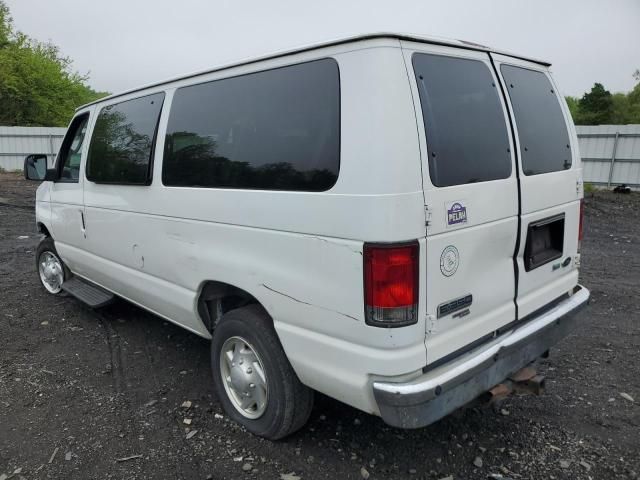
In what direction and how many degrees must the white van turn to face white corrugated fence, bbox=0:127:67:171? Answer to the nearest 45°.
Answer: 0° — it already faces it

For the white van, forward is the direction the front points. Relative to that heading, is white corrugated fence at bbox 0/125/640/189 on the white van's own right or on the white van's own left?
on the white van's own right

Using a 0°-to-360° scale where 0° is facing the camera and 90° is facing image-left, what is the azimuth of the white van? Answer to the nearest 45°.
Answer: approximately 135°
